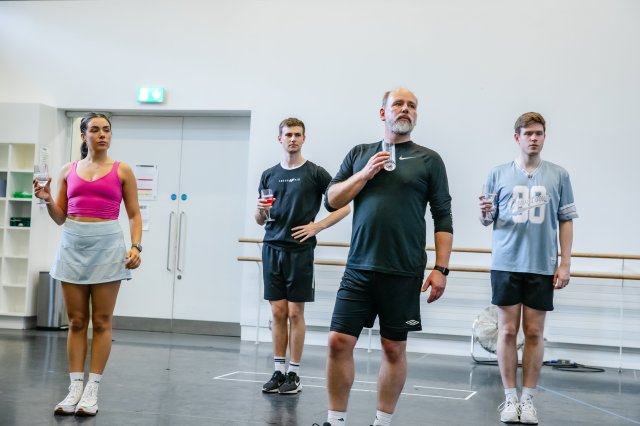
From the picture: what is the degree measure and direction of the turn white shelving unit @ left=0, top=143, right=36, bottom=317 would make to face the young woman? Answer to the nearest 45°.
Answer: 0° — it already faces them

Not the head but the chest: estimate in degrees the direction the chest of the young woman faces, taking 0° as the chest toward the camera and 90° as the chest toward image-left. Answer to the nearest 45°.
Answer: approximately 0°

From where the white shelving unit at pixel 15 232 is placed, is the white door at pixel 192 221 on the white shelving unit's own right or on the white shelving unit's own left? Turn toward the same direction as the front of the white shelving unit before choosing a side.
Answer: on the white shelving unit's own left

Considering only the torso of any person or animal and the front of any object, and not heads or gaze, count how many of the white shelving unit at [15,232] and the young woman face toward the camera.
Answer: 2

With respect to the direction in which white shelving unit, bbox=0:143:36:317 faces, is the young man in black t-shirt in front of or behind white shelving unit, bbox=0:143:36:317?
in front

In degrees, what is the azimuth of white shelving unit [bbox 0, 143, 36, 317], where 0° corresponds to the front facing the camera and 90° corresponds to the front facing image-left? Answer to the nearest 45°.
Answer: approximately 0°

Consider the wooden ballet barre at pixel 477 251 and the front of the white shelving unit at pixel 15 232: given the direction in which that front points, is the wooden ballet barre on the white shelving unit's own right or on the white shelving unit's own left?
on the white shelving unit's own left

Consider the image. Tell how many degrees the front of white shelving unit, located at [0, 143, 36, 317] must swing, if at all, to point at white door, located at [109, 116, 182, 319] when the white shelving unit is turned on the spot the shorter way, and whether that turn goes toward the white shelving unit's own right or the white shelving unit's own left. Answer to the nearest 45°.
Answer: approximately 90° to the white shelving unit's own left

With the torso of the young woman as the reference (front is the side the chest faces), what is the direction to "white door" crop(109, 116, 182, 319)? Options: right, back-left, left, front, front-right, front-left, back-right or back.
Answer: back
